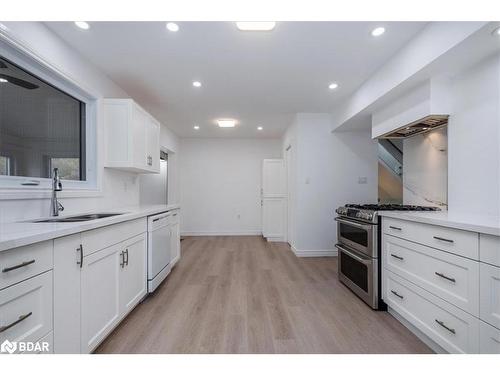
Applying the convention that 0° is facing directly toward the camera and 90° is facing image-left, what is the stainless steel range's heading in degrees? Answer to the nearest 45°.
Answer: approximately 45°

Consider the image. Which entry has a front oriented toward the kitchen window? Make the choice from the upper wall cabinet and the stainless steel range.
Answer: the stainless steel range

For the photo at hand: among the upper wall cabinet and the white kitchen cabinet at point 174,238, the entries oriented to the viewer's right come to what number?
2

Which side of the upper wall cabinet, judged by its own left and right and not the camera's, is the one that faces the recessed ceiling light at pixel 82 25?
right

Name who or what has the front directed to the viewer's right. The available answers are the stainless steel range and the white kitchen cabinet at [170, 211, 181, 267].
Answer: the white kitchen cabinet

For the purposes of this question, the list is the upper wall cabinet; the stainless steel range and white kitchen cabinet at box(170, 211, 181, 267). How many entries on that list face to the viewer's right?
2

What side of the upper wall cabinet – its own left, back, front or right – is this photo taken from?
right

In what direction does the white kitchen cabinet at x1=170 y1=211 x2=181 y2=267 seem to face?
to the viewer's right

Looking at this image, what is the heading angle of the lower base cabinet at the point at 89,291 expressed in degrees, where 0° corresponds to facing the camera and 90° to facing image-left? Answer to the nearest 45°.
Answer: approximately 315°
